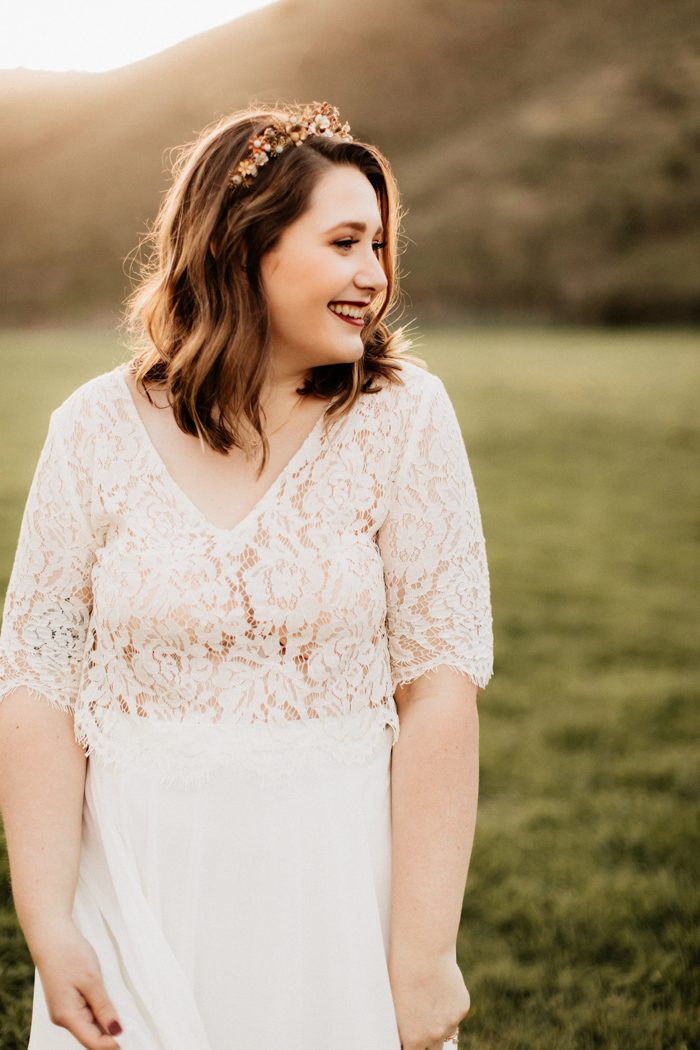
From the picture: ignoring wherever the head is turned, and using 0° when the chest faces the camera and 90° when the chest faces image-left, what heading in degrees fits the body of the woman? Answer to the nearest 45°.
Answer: approximately 0°
